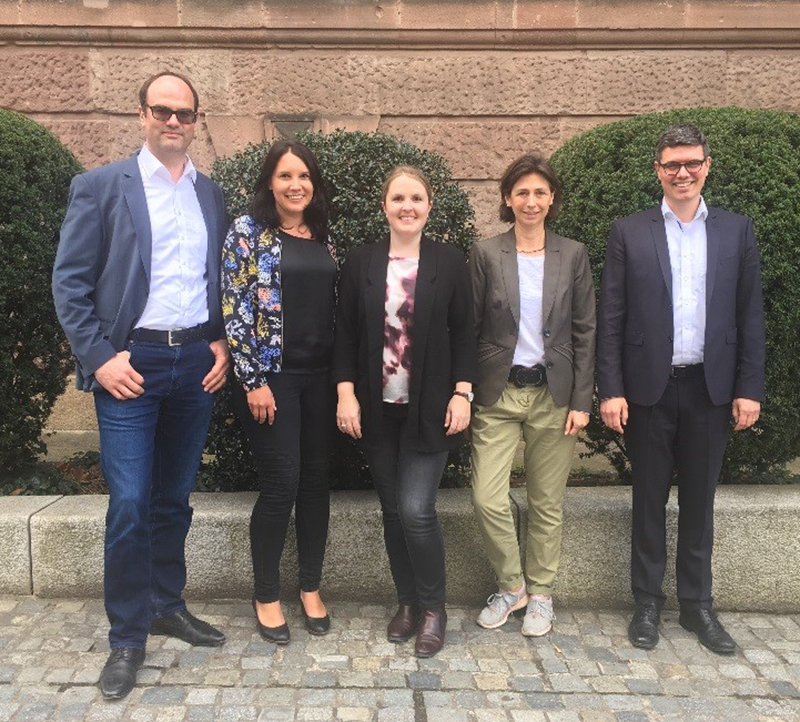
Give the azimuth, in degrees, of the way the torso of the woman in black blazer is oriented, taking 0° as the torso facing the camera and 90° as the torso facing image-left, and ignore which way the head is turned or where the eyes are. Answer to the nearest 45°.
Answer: approximately 0°

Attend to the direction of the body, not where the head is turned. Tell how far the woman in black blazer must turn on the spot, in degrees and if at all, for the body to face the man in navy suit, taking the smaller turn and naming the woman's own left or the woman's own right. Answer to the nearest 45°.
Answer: approximately 90° to the woman's own left

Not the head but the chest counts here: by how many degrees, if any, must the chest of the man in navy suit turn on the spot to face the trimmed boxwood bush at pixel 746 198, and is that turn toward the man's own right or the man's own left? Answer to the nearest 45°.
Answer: approximately 180°

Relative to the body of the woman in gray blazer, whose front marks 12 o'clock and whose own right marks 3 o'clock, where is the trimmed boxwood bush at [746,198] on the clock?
The trimmed boxwood bush is roughly at 8 o'clock from the woman in gray blazer.

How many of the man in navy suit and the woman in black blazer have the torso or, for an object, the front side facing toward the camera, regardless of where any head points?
2

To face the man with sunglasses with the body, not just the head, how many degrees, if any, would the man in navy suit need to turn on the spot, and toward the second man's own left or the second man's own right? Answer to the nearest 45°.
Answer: approximately 45° to the second man's own right

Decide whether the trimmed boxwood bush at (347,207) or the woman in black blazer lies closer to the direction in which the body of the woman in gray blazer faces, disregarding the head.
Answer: the woman in black blazer

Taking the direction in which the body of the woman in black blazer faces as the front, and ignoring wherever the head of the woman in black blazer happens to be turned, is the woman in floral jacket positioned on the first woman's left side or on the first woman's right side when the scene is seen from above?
on the first woman's right side
